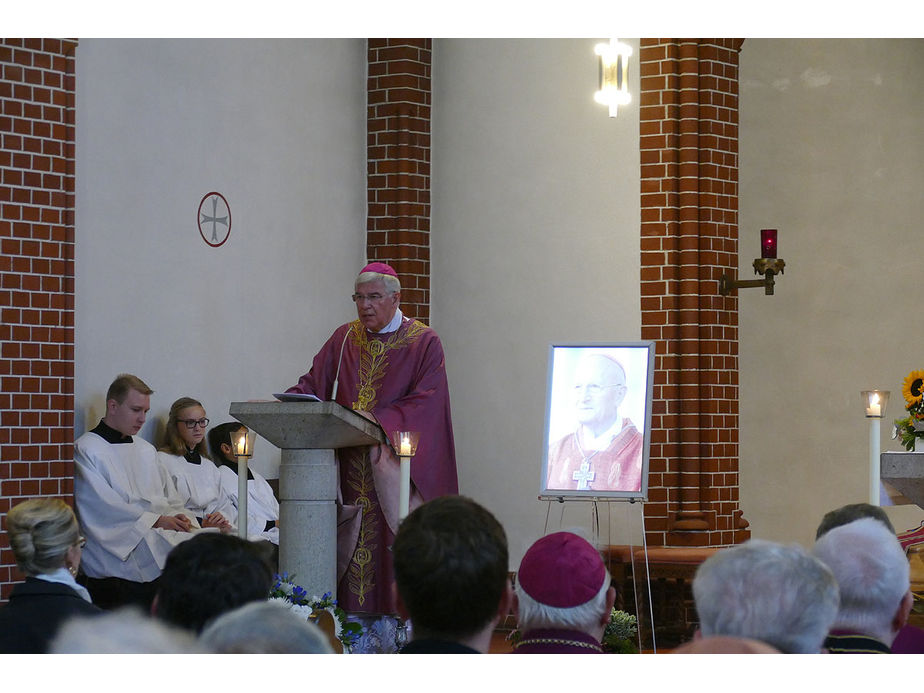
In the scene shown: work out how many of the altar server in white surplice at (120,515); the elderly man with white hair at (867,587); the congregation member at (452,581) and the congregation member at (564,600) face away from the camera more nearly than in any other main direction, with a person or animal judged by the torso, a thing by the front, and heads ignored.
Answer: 3

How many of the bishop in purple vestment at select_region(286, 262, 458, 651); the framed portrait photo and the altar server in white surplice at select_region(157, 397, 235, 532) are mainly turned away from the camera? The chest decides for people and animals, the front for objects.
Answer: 0

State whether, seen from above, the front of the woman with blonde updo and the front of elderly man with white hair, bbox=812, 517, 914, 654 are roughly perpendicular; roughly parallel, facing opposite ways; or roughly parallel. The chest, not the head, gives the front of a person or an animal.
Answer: roughly parallel

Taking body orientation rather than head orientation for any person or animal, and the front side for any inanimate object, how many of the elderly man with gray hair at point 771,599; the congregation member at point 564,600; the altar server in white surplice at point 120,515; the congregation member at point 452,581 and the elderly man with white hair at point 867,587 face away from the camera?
4

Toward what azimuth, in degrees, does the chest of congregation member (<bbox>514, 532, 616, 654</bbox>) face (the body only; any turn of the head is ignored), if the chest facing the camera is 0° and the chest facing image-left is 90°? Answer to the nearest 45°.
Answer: approximately 180°

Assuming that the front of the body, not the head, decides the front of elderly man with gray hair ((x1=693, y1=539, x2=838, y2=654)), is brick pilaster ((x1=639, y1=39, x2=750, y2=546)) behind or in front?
in front

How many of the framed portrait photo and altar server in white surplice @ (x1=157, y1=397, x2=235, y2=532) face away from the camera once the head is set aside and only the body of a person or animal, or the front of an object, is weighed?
0

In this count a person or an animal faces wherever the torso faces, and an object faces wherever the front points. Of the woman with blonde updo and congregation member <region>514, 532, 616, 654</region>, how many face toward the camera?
0

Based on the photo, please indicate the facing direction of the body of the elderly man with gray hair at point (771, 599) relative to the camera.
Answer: away from the camera

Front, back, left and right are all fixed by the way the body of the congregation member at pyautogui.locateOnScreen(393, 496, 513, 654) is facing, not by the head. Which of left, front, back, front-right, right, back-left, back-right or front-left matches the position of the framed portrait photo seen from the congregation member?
front

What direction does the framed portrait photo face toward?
toward the camera

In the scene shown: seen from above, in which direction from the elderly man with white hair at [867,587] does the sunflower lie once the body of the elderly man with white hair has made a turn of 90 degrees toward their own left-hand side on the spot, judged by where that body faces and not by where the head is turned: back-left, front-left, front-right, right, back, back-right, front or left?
right

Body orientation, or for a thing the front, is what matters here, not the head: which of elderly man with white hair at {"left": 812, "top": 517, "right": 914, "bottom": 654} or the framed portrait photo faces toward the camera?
the framed portrait photo

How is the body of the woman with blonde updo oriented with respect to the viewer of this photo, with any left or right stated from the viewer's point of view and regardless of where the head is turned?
facing away from the viewer and to the right of the viewer

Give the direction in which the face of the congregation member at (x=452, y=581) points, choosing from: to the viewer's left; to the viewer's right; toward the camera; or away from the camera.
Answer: away from the camera

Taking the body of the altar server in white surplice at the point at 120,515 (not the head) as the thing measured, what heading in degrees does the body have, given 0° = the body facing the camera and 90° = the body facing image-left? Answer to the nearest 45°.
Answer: approximately 315°

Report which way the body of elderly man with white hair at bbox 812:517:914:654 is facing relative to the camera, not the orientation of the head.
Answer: away from the camera

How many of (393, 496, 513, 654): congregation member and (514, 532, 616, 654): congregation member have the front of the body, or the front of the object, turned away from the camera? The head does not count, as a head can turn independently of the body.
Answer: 2
